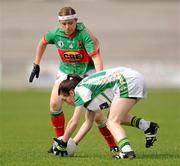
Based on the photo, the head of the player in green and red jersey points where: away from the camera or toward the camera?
toward the camera

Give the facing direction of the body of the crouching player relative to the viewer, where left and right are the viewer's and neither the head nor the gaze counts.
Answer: facing to the left of the viewer

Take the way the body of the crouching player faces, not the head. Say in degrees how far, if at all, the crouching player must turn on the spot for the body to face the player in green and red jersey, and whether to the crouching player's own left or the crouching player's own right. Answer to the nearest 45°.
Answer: approximately 45° to the crouching player's own right
